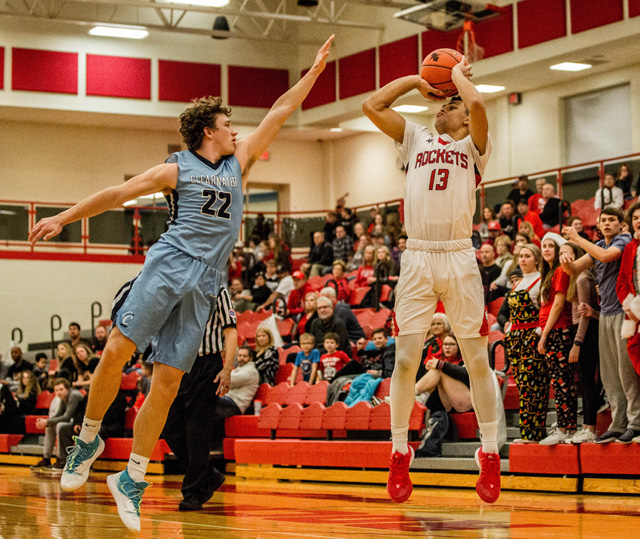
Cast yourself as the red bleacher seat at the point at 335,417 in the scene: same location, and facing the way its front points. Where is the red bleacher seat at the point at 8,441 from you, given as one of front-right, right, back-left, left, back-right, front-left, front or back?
right

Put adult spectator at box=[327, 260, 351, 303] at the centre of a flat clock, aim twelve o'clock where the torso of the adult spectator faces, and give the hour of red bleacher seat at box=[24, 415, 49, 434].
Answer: The red bleacher seat is roughly at 1 o'clock from the adult spectator.

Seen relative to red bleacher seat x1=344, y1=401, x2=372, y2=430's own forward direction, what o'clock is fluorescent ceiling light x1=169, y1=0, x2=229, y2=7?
The fluorescent ceiling light is roughly at 4 o'clock from the red bleacher seat.

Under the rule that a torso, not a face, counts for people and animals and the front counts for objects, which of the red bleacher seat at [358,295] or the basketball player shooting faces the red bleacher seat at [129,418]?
the red bleacher seat at [358,295]

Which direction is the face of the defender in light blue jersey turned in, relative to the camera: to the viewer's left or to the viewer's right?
to the viewer's right

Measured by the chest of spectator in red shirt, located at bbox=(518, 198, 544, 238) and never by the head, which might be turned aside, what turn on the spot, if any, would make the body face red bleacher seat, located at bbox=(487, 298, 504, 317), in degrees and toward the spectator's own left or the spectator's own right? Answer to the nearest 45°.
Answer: approximately 45° to the spectator's own left

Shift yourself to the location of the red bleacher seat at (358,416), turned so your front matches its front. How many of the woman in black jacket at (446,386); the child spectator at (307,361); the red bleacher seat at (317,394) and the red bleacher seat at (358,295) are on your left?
1

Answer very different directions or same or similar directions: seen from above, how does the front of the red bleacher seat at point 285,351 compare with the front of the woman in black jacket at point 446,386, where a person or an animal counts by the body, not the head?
same or similar directions

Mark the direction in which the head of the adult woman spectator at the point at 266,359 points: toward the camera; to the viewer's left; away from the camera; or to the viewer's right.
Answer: toward the camera

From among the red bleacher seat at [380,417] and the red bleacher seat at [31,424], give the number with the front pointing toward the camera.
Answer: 2

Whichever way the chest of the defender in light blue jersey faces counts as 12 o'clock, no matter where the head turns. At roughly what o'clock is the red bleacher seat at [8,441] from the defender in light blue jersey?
The red bleacher seat is roughly at 7 o'clock from the defender in light blue jersey.

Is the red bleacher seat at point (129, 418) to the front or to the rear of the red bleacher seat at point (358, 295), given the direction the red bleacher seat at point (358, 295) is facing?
to the front

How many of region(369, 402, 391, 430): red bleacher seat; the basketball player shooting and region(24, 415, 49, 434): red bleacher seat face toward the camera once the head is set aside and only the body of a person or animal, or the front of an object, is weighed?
3

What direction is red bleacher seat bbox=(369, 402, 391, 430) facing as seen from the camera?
toward the camera
